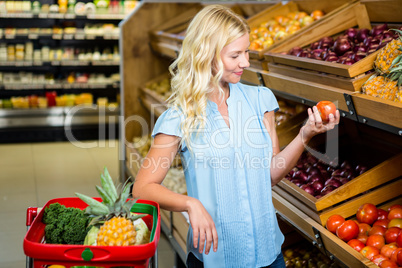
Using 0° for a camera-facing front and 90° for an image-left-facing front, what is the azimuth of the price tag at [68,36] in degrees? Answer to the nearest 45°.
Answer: approximately 0°

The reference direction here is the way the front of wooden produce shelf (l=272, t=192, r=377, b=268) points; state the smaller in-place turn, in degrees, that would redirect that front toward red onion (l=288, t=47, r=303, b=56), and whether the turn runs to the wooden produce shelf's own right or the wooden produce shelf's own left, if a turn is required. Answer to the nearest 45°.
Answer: approximately 135° to the wooden produce shelf's own right

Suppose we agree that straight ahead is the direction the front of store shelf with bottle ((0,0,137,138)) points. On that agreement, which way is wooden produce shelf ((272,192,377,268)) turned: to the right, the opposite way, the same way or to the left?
to the right

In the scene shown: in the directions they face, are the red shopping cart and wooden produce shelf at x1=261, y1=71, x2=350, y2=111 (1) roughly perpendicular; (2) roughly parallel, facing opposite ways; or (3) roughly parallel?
roughly perpendicular

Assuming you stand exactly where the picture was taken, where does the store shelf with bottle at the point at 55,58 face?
facing the viewer

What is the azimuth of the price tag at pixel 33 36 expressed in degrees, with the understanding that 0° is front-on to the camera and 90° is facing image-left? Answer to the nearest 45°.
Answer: approximately 0°

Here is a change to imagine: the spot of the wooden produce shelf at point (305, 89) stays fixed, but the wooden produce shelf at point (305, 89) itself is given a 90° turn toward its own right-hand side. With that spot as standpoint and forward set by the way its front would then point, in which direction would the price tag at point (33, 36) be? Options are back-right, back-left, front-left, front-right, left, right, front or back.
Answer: front

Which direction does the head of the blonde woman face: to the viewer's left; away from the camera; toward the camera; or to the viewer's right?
to the viewer's right

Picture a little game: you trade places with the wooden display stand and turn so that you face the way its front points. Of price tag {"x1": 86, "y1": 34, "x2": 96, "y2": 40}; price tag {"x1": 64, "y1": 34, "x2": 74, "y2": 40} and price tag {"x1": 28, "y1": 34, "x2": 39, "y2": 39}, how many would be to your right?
3

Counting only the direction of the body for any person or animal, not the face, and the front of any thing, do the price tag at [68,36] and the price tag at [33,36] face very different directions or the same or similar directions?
same or similar directions

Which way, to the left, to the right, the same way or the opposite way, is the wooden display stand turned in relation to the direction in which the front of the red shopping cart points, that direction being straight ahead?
to the right

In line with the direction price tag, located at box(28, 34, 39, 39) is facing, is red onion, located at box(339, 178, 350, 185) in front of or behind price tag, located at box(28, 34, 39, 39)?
in front
